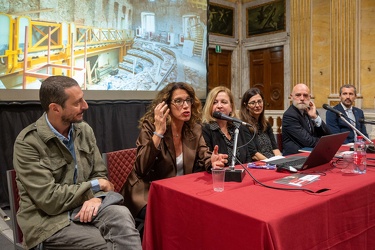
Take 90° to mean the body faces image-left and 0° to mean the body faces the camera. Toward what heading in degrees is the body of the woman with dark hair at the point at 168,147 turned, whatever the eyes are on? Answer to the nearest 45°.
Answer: approximately 315°

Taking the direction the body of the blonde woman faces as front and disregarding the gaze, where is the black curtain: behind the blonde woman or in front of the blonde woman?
behind

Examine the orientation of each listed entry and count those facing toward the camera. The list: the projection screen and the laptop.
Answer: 1

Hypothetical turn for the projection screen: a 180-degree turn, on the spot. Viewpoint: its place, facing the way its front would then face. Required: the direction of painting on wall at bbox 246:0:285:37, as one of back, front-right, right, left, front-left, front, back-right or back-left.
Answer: front-right

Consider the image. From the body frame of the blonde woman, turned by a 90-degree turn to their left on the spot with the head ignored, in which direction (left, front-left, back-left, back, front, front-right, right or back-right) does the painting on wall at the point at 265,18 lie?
front-left

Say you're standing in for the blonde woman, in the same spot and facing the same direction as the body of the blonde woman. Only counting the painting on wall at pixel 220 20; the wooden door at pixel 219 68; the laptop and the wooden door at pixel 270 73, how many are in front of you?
1

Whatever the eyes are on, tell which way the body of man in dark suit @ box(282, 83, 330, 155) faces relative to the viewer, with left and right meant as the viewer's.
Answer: facing the viewer and to the right of the viewer

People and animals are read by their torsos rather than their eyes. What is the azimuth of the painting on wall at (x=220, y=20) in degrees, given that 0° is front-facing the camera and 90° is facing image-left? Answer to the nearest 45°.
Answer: approximately 315°
